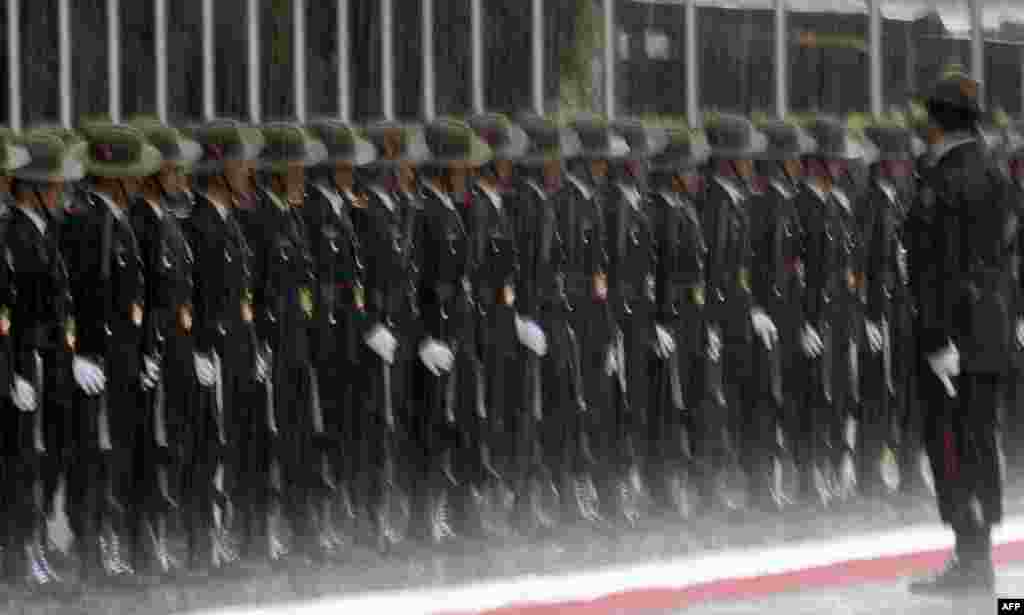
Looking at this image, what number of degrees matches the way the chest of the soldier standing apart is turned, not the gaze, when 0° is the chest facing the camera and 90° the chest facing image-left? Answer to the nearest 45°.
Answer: approximately 135°

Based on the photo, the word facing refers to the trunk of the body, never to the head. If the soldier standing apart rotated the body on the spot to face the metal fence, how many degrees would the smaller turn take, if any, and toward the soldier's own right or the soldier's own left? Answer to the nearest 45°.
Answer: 0° — they already face it
